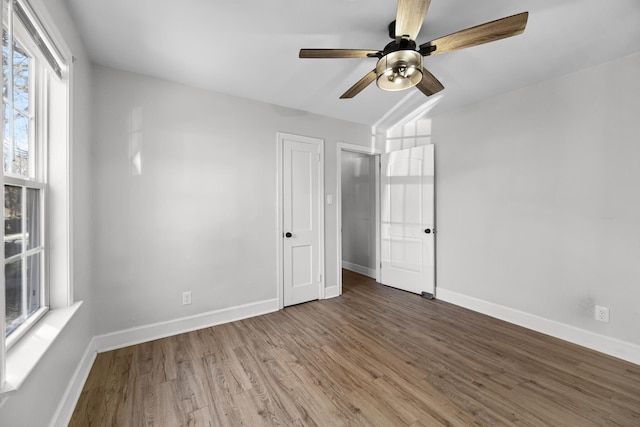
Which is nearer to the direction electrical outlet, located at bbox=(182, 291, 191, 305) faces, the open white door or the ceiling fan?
the ceiling fan

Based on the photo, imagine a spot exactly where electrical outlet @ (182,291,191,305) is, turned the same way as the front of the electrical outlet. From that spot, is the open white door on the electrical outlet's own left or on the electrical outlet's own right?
on the electrical outlet's own left

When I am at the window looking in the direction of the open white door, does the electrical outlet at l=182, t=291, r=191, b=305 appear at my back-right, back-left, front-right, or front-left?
front-left

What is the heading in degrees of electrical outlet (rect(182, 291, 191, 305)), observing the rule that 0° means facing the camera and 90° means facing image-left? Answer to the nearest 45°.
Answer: approximately 0°

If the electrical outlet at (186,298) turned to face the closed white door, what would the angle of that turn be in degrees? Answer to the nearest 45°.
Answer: approximately 90° to its left

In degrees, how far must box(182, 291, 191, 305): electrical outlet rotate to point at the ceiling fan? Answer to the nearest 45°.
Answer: approximately 45° to its left

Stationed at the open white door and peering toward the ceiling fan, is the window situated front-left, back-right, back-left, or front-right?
front-right

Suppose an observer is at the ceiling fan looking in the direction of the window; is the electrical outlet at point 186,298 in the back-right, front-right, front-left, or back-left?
front-right

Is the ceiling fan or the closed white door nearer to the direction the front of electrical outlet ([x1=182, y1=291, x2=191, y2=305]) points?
the ceiling fan

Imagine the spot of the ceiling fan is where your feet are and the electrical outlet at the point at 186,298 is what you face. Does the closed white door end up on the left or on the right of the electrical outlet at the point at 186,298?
right
